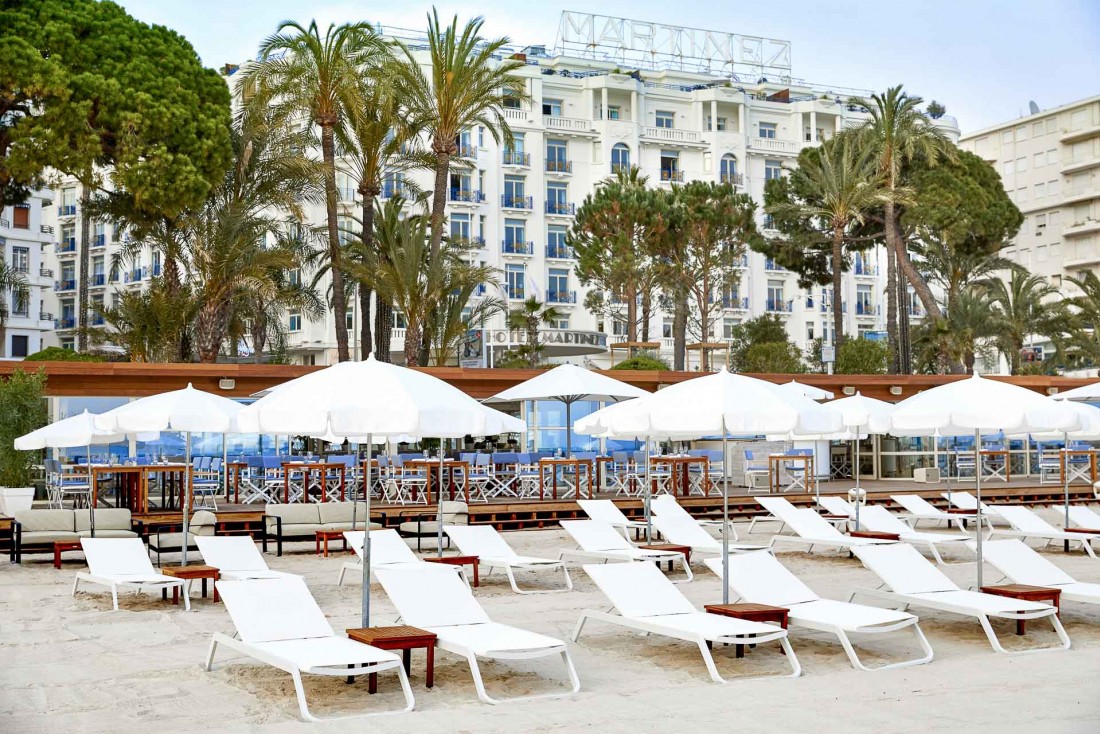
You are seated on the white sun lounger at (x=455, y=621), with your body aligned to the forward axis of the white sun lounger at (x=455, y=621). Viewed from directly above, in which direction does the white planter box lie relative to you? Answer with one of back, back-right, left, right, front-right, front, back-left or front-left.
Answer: back

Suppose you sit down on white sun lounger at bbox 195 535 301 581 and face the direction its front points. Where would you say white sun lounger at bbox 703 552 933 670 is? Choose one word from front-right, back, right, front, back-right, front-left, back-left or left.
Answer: front

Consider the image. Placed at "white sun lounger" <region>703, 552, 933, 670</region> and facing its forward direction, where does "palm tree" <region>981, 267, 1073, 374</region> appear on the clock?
The palm tree is roughly at 8 o'clock from the white sun lounger.

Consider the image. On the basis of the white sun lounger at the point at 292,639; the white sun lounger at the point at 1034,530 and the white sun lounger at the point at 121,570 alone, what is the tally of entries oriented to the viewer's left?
0

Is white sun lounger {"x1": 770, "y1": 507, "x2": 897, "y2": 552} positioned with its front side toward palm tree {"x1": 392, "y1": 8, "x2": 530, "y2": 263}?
no

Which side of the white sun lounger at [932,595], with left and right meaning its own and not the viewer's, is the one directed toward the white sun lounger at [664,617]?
right

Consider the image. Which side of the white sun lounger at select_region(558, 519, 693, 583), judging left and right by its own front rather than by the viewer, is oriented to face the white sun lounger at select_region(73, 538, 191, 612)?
right

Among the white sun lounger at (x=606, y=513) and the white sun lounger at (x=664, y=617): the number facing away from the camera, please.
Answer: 0

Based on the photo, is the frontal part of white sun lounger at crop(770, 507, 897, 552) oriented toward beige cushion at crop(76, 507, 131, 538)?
no

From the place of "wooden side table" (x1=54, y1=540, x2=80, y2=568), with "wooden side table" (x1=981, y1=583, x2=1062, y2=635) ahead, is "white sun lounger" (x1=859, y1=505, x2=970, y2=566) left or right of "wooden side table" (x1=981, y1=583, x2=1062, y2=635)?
left

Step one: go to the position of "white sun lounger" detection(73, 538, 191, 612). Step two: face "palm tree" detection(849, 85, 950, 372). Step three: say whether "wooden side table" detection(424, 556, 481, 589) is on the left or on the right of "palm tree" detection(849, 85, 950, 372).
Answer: right

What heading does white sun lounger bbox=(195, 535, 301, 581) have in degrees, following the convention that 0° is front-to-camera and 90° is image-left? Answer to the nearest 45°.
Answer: approximately 315°

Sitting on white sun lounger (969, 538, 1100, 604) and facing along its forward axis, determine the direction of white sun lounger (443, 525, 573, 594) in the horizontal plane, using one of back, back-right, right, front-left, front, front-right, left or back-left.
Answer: back-right

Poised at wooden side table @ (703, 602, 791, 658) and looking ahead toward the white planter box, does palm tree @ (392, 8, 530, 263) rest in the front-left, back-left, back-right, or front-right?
front-right

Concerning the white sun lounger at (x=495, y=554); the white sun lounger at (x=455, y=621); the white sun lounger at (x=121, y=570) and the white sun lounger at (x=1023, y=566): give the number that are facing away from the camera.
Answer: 0

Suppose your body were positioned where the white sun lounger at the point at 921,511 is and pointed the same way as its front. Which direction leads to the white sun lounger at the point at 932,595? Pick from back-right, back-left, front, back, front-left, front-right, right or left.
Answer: front-right

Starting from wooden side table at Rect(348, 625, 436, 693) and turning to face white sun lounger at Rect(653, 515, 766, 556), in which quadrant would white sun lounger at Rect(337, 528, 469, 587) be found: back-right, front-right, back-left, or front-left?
front-left

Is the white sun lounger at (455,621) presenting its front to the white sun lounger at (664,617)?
no

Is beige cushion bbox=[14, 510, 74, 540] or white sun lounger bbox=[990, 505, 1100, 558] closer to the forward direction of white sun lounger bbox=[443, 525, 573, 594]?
the white sun lounger

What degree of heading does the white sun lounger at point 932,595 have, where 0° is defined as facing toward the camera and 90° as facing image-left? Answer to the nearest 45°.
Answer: approximately 315°

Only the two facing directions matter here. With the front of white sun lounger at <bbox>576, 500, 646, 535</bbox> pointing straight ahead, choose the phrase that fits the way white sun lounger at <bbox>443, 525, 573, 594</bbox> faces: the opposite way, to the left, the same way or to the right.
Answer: the same way

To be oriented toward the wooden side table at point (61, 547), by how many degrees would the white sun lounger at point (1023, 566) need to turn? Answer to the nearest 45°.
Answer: approximately 135° to its right

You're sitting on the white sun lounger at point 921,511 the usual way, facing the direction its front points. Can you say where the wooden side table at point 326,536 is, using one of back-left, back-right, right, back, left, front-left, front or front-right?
right
